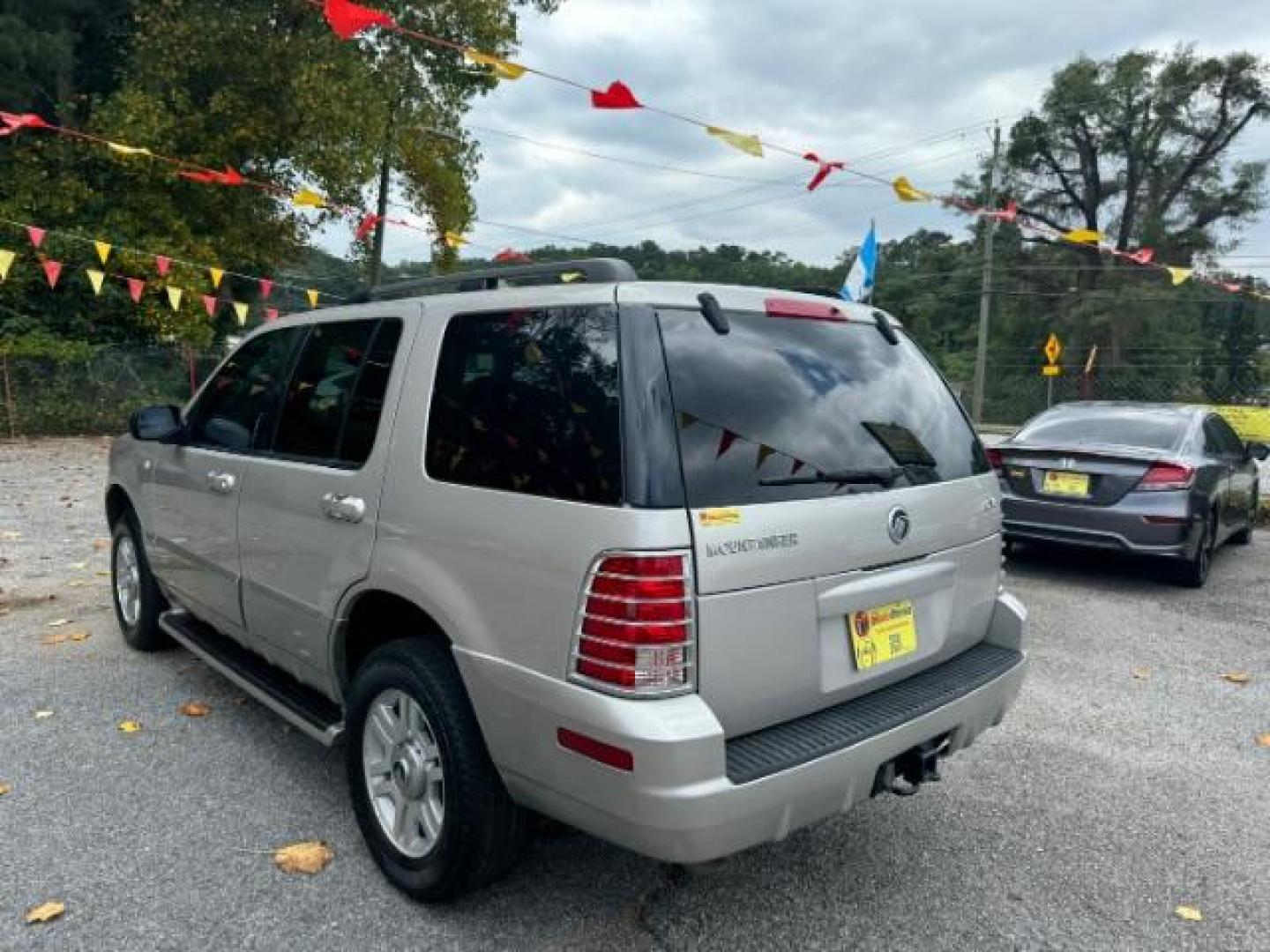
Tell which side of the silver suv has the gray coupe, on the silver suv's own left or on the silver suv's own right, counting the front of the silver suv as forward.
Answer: on the silver suv's own right

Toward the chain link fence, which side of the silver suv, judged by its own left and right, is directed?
front

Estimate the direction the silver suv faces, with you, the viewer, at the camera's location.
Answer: facing away from the viewer and to the left of the viewer

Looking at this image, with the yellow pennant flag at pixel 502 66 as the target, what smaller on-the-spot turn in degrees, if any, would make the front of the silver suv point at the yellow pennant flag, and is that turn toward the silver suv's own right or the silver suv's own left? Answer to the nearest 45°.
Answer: approximately 45° to the silver suv's own right

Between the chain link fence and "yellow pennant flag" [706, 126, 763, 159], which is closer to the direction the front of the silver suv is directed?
the chain link fence

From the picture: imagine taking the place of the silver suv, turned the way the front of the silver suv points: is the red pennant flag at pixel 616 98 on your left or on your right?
on your right

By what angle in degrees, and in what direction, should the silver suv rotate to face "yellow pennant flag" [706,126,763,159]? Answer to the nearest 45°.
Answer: approximately 45° to its right
